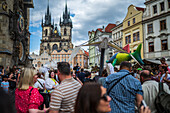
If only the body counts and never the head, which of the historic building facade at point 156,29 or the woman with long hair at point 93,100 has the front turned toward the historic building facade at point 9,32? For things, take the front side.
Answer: the historic building facade at point 156,29

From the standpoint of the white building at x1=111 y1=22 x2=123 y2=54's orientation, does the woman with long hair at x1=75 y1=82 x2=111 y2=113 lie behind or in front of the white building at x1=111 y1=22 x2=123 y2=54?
in front

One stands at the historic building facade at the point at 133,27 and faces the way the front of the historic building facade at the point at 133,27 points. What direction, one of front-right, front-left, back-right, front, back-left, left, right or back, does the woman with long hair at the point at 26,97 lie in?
front-left

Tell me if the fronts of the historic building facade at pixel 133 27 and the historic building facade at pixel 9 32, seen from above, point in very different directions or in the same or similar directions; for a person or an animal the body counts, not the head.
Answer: very different directions

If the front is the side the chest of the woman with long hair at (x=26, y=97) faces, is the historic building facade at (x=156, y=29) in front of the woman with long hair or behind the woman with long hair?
in front

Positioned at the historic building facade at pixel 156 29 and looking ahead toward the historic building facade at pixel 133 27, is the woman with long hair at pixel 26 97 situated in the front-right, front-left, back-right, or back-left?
back-left

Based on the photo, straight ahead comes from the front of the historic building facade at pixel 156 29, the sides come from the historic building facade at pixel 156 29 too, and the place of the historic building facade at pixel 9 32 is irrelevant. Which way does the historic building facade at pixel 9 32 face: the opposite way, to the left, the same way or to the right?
the opposite way

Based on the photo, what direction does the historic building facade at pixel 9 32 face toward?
to the viewer's right

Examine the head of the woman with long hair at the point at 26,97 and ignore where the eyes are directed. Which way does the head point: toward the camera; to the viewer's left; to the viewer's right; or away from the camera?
away from the camera

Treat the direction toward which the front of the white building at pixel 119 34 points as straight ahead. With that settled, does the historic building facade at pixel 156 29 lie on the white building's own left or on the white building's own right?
on the white building's own left

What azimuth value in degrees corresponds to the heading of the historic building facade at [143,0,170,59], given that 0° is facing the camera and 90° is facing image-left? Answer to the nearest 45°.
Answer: approximately 45°

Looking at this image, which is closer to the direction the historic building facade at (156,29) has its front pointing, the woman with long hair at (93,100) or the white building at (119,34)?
the woman with long hair
